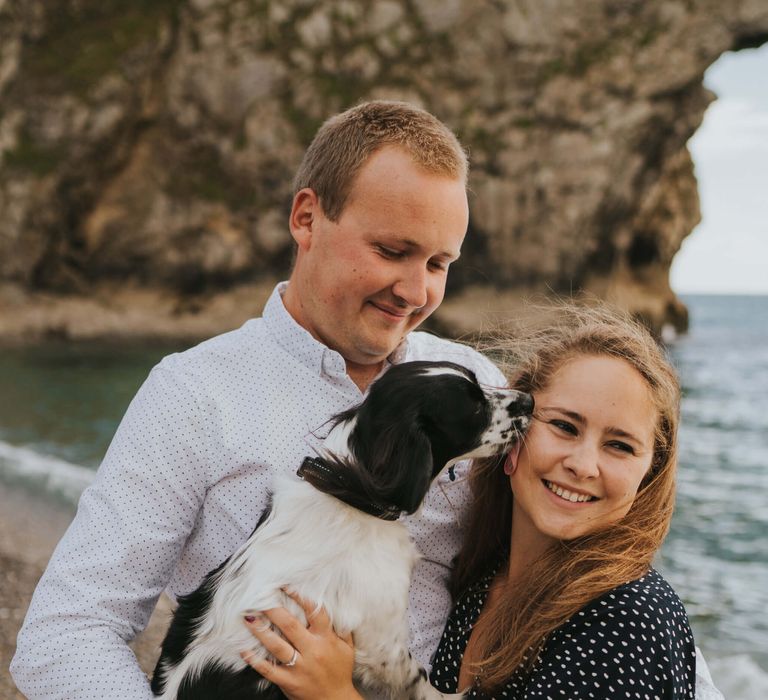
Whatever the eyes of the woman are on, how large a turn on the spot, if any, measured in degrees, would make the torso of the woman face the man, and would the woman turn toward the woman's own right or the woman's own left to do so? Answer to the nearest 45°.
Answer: approximately 45° to the woman's own right

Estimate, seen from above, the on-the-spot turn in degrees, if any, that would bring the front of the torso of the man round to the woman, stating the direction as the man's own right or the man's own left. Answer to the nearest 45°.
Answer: approximately 45° to the man's own left

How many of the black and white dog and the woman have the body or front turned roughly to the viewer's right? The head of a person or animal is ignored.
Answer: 1

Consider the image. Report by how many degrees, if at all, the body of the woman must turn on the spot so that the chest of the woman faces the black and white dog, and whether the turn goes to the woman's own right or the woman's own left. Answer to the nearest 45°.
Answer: approximately 45° to the woman's own right

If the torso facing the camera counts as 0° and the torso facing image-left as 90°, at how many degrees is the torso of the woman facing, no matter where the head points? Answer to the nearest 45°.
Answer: approximately 45°

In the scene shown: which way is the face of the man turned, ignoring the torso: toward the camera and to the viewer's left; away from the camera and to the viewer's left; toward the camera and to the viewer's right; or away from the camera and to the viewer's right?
toward the camera and to the viewer's right

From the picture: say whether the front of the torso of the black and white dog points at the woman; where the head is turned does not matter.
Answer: yes

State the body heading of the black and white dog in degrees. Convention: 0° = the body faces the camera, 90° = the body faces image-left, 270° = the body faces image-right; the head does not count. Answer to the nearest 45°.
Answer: approximately 270°
